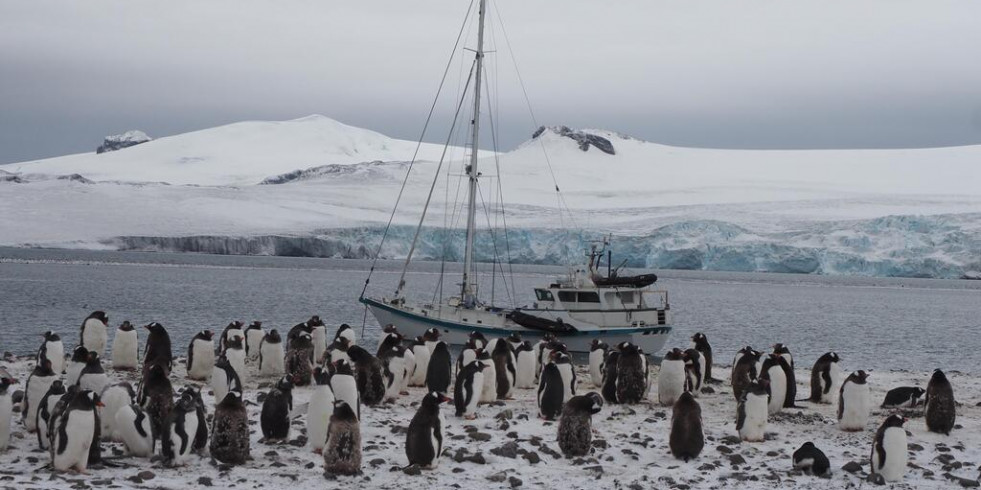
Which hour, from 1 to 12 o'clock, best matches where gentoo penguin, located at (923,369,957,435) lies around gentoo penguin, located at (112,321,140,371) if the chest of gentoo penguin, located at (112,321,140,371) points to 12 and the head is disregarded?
gentoo penguin, located at (923,369,957,435) is roughly at 10 o'clock from gentoo penguin, located at (112,321,140,371).

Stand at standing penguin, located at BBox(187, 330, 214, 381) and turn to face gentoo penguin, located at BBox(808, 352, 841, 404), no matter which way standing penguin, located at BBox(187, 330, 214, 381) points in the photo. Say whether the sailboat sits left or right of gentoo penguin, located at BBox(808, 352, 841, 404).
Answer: left

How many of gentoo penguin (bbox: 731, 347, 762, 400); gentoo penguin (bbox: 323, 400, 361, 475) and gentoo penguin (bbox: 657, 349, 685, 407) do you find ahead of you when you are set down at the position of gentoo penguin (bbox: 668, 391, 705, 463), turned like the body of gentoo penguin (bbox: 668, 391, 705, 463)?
2

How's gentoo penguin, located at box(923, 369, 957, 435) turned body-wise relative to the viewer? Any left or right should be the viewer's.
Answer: facing away from the viewer

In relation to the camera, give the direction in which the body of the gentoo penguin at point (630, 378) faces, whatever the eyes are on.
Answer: away from the camera

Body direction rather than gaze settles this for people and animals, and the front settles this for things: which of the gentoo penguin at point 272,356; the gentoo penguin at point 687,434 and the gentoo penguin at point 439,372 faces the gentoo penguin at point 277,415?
the gentoo penguin at point 272,356

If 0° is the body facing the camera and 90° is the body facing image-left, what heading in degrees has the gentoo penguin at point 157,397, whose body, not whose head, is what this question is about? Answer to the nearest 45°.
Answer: approximately 180°

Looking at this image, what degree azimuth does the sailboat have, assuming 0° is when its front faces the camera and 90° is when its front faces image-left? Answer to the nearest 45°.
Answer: approximately 90°

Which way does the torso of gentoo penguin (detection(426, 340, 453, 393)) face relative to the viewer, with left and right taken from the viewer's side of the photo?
facing away from the viewer

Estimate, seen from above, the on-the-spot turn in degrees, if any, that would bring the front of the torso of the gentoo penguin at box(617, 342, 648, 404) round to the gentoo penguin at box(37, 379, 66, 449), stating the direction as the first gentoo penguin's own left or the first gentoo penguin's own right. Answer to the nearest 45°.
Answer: approximately 135° to the first gentoo penguin's own left
